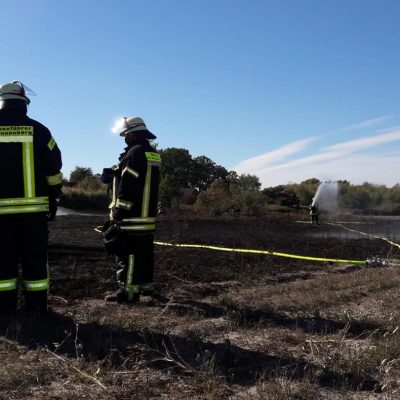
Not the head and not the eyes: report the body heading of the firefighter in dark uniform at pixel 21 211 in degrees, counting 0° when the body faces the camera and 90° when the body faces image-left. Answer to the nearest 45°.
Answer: approximately 180°

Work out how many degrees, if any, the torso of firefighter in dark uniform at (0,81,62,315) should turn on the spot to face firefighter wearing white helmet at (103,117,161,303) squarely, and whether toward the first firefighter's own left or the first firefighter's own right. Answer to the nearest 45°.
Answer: approximately 45° to the first firefighter's own right
